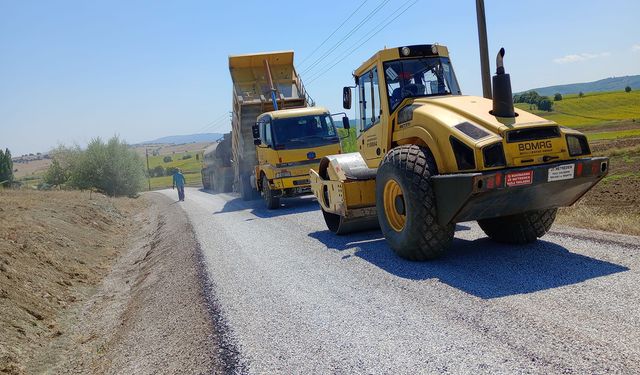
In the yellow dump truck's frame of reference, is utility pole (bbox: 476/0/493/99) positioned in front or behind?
in front

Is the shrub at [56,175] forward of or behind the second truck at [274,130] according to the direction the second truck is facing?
behind

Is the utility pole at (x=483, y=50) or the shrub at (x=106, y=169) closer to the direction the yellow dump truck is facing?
the utility pole

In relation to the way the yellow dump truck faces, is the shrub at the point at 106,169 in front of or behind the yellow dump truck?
behind

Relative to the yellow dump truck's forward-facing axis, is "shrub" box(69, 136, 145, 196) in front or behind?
behind

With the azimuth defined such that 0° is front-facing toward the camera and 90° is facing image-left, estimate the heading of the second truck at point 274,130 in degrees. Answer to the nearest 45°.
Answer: approximately 315°
